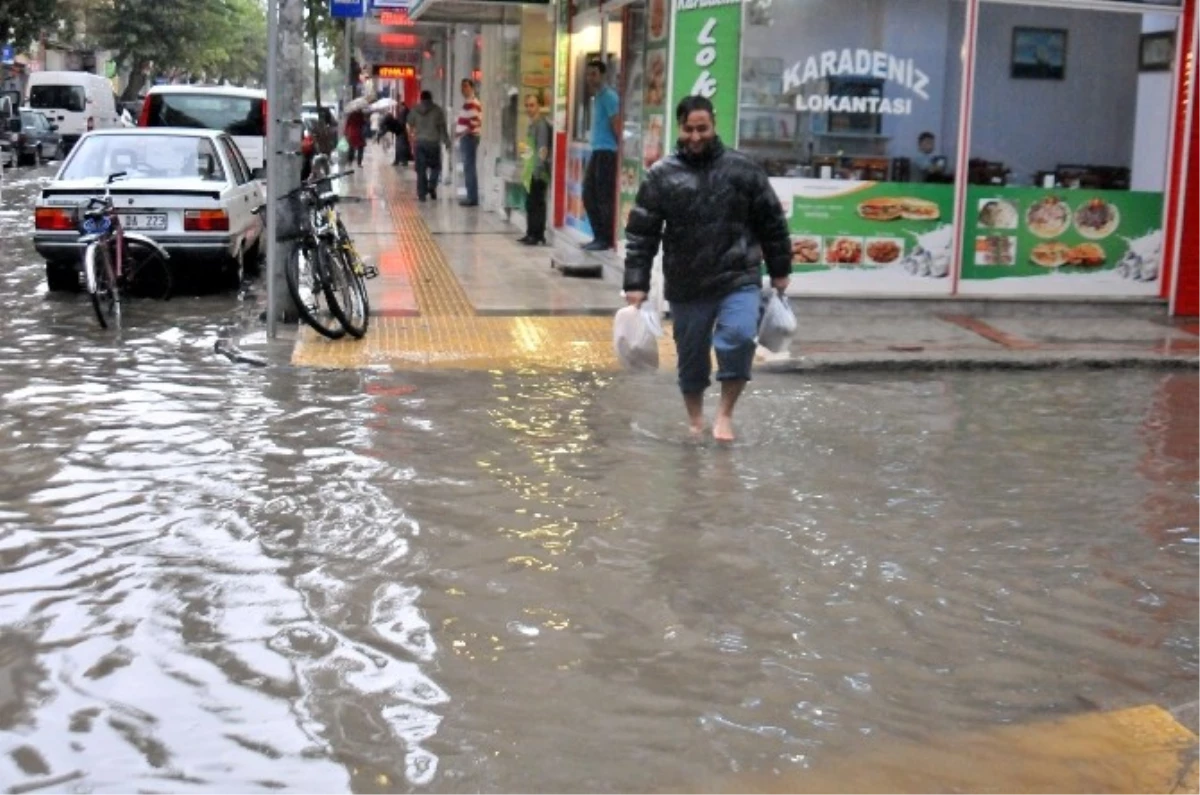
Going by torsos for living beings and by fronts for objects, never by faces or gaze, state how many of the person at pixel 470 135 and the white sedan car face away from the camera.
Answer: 1

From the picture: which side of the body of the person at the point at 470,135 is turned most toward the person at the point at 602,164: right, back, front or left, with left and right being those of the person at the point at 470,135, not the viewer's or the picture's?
left

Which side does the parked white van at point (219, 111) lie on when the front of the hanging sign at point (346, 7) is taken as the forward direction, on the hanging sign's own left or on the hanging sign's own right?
on the hanging sign's own right

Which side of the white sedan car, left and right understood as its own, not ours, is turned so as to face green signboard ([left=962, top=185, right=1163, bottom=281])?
right

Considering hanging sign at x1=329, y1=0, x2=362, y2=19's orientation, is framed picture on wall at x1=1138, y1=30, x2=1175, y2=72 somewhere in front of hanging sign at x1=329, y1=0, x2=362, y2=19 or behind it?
in front

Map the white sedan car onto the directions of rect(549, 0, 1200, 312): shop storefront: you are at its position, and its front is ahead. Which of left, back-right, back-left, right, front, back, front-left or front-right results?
right

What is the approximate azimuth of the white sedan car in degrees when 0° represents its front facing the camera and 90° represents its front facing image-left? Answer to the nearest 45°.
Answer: approximately 180°
